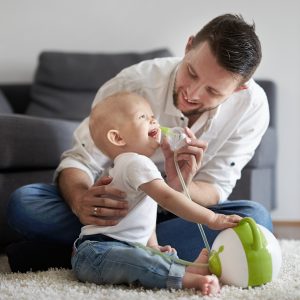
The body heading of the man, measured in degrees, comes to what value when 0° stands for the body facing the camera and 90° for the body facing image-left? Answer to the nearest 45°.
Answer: approximately 0°

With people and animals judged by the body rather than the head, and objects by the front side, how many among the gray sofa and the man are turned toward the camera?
2

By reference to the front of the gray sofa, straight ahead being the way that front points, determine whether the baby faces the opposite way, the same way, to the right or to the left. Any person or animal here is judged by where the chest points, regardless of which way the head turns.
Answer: to the left

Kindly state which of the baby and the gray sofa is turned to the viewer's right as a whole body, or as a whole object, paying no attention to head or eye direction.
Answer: the baby

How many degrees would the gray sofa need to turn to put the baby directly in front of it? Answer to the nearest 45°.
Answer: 0° — it already faces them

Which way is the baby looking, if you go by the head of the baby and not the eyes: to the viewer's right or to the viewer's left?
to the viewer's right

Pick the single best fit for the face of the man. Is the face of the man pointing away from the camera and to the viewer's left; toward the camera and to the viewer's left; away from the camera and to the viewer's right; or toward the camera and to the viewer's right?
toward the camera and to the viewer's left

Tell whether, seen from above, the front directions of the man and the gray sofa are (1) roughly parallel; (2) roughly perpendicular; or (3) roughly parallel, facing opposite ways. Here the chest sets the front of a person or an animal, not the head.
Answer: roughly parallel

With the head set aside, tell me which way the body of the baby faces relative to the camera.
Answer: to the viewer's right

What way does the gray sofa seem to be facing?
toward the camera
